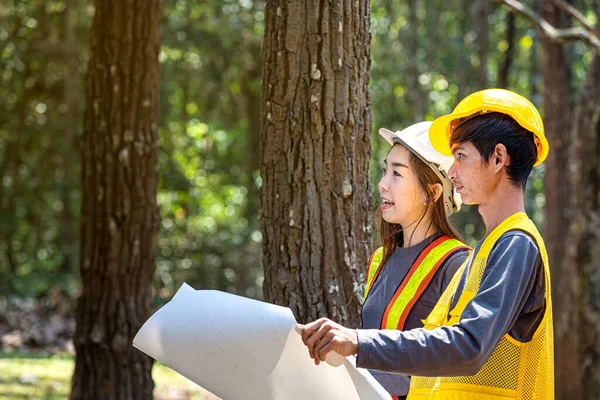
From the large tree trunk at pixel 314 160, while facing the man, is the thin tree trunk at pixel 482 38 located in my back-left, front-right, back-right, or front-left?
back-left

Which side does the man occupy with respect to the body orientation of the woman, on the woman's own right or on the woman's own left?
on the woman's own left

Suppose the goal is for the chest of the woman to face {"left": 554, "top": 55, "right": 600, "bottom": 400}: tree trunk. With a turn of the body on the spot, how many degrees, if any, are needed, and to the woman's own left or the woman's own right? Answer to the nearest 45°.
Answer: approximately 135° to the woman's own right

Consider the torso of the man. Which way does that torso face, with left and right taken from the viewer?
facing to the left of the viewer

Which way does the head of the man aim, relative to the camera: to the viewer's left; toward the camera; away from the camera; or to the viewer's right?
to the viewer's left

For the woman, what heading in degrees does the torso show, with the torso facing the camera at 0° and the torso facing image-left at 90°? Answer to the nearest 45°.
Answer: approximately 45°

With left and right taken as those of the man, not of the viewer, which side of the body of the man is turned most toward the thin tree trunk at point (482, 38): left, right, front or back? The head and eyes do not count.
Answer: right

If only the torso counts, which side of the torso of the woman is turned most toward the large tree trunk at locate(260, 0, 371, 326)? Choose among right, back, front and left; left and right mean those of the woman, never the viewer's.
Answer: right

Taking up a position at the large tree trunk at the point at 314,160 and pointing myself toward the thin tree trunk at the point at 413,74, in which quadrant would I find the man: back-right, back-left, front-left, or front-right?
back-right

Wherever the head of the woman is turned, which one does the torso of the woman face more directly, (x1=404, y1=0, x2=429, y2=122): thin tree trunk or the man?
the man
